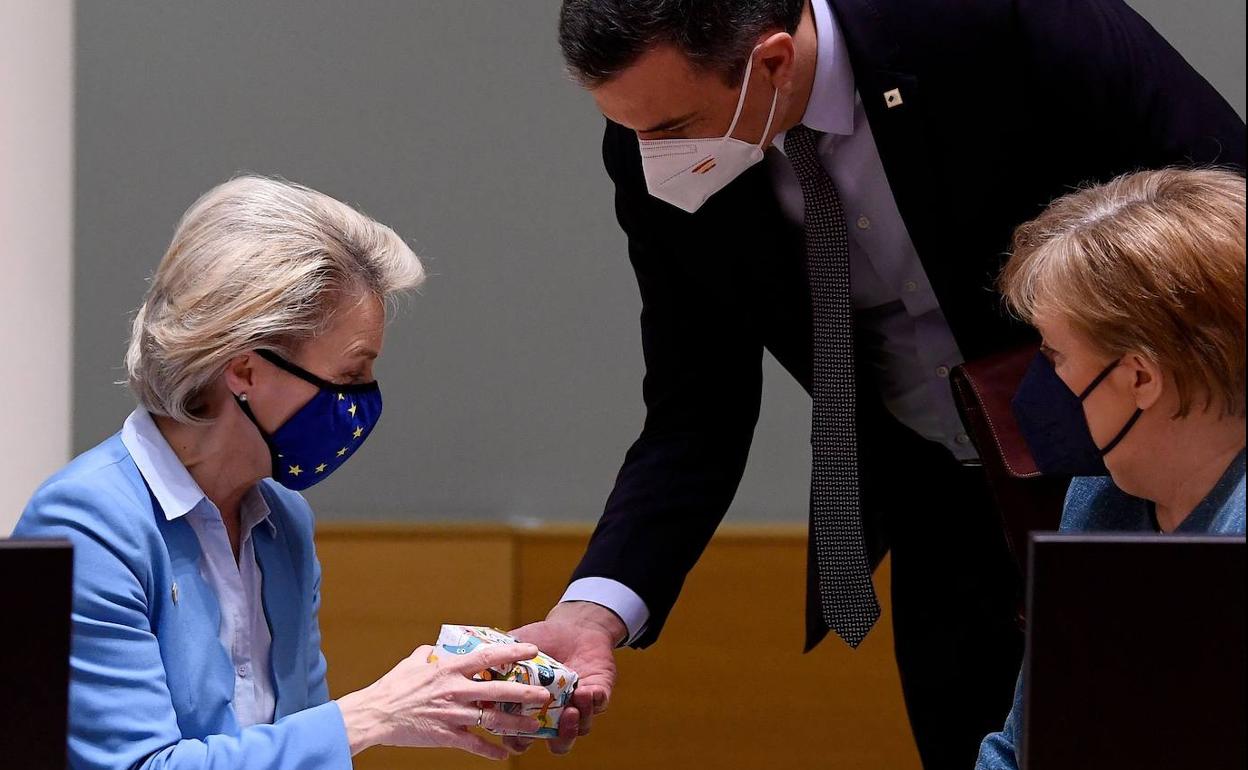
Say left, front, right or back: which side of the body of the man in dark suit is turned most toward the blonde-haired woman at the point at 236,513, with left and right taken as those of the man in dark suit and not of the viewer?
front

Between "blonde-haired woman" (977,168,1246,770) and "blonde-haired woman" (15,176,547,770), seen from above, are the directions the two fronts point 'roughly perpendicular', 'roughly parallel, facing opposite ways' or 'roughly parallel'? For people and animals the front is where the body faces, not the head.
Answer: roughly parallel, facing opposite ways

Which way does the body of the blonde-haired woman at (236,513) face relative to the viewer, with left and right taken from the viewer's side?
facing the viewer and to the right of the viewer

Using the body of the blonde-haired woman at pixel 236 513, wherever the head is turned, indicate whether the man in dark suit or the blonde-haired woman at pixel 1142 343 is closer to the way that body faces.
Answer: the blonde-haired woman

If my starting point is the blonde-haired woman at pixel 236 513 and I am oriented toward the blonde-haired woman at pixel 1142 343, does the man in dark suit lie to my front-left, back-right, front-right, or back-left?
front-left

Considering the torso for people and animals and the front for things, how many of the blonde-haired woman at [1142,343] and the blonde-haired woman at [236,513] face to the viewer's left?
1

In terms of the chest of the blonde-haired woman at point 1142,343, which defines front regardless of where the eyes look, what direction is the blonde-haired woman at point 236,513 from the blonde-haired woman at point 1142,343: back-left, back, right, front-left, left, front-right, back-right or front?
front

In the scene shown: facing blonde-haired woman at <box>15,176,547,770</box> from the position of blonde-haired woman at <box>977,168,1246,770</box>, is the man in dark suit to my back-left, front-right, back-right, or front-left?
front-right

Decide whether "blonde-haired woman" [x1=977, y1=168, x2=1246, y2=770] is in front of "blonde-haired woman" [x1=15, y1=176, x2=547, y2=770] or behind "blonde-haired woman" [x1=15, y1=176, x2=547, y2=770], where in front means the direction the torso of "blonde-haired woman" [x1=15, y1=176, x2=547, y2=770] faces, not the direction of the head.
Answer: in front

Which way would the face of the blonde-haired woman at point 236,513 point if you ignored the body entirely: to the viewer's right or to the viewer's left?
to the viewer's right

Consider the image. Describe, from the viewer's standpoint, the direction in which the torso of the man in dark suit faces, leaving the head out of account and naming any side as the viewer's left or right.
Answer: facing the viewer and to the left of the viewer

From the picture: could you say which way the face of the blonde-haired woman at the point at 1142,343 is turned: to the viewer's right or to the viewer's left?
to the viewer's left

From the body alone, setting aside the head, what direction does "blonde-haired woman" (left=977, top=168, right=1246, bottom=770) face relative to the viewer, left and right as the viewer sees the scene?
facing to the left of the viewer
